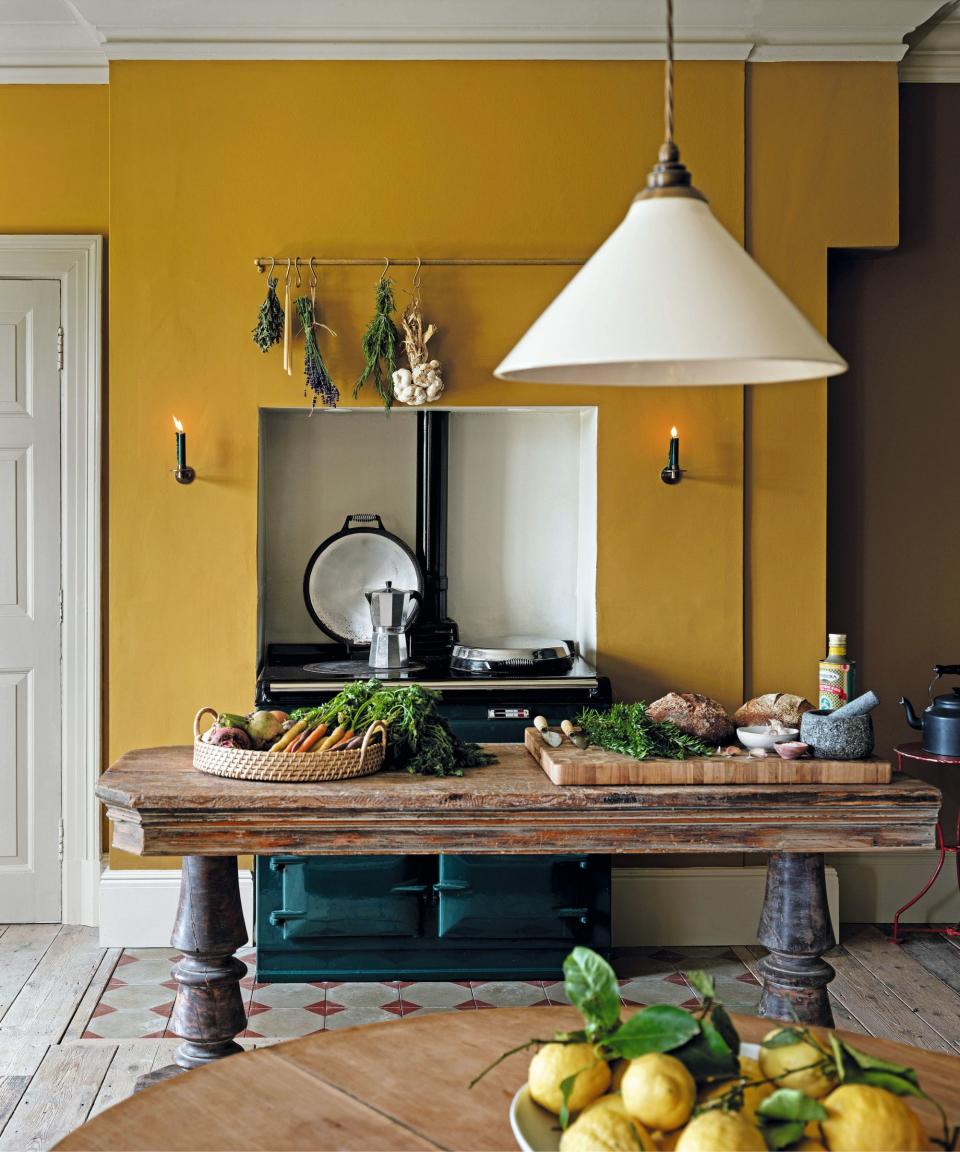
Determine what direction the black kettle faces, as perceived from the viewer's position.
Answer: facing to the left of the viewer

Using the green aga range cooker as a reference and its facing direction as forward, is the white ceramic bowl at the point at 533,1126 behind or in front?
in front

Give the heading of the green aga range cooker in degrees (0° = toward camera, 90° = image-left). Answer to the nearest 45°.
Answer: approximately 0°

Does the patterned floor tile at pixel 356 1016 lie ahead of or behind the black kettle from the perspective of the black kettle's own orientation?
ahead

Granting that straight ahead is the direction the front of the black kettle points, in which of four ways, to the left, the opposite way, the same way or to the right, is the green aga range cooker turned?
to the left

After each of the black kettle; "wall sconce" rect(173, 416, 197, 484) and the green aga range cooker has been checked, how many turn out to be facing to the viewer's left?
1

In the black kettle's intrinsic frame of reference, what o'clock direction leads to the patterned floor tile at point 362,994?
The patterned floor tile is roughly at 11 o'clock from the black kettle.

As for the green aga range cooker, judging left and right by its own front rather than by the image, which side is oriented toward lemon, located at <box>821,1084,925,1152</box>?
front

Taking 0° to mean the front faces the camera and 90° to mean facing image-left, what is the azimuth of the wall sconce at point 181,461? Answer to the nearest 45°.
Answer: approximately 0°

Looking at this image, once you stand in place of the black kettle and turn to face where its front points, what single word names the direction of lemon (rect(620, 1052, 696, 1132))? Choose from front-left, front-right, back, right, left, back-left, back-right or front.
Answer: left
